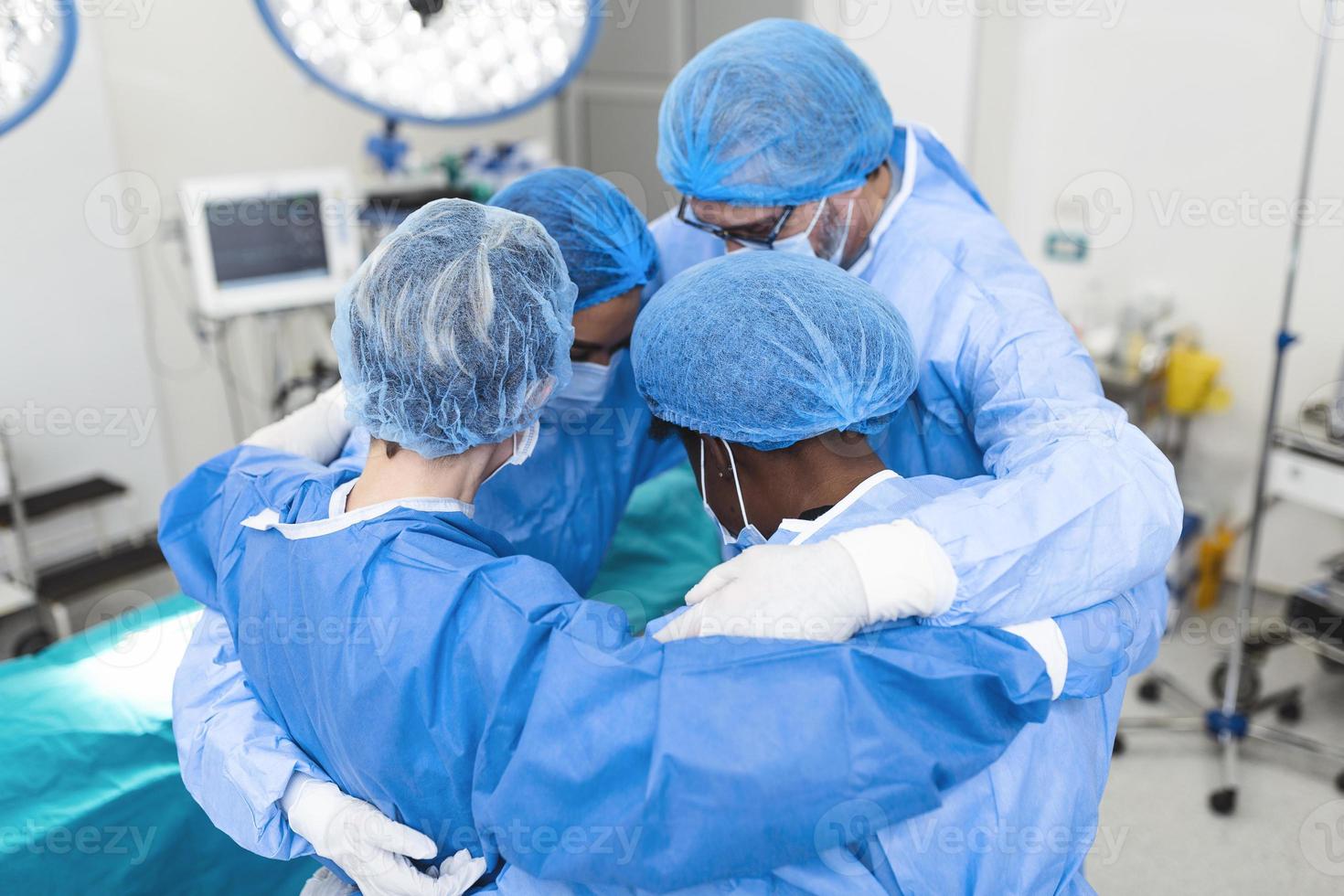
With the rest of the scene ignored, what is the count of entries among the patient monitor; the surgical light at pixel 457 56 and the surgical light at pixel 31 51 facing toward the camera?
3

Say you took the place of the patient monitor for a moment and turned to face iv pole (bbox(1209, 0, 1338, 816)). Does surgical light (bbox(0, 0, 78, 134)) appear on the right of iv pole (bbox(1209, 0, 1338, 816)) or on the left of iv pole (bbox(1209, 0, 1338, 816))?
right

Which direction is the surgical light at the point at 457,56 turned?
toward the camera

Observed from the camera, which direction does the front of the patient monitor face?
facing the viewer

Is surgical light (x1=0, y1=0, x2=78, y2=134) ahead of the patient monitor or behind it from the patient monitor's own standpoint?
ahead
